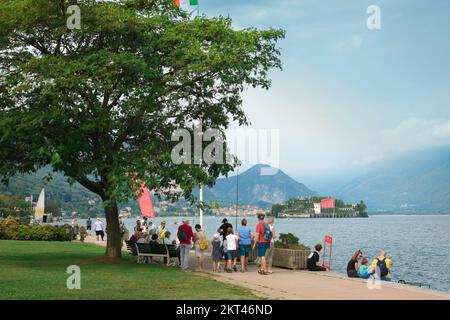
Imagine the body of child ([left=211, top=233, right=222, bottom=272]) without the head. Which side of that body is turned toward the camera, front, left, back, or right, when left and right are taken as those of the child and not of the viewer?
back

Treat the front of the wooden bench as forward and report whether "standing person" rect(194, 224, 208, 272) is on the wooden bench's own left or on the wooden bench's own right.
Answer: on the wooden bench's own right

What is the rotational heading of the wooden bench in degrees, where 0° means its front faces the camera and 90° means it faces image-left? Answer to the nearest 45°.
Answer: approximately 225°

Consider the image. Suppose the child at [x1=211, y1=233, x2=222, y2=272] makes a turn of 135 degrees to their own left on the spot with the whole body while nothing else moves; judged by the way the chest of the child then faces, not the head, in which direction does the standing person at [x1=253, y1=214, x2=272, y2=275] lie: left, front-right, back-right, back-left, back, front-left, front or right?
left
